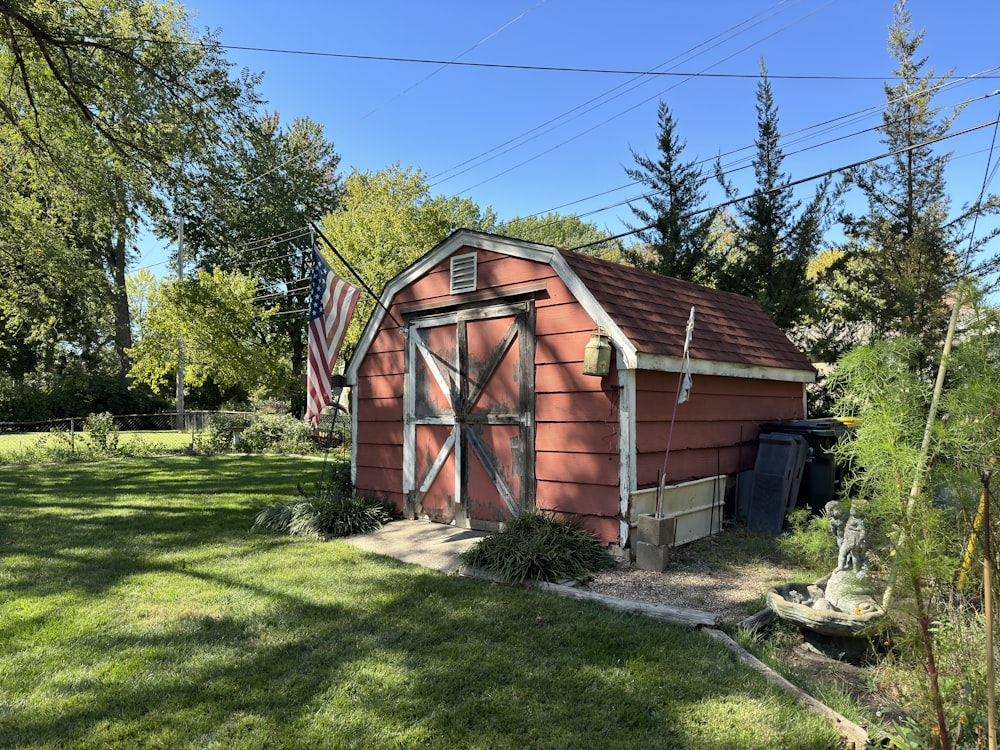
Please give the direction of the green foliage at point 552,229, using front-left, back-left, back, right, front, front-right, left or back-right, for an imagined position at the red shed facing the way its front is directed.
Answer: back-right

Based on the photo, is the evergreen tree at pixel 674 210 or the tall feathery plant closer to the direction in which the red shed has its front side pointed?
the tall feathery plant

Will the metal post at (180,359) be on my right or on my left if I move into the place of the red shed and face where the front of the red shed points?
on my right

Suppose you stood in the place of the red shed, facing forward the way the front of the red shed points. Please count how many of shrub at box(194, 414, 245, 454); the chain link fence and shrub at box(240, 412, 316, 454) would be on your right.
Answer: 3

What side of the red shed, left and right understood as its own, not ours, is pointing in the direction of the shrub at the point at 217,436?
right

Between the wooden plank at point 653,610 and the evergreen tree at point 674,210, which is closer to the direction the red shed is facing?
the wooden plank

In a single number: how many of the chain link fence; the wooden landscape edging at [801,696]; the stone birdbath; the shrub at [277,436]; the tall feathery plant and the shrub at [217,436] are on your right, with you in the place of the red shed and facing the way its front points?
3

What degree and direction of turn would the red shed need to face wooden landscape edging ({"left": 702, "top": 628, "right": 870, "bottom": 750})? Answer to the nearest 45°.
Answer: approximately 90° to its left

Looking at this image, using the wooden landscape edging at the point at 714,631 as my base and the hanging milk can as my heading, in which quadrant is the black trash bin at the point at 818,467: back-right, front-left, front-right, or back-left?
front-right

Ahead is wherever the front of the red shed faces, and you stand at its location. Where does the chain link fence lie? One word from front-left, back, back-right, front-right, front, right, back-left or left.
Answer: right

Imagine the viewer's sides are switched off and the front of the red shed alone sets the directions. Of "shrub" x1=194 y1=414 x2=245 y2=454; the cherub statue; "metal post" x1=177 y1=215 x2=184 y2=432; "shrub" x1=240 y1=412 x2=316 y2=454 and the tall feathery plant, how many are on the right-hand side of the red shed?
3

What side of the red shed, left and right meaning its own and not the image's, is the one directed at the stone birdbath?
left

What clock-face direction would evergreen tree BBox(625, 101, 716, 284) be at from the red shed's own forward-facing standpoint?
The evergreen tree is roughly at 5 o'clock from the red shed.

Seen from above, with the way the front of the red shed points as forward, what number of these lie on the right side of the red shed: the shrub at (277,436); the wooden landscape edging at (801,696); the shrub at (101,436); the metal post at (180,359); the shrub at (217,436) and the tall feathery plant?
4

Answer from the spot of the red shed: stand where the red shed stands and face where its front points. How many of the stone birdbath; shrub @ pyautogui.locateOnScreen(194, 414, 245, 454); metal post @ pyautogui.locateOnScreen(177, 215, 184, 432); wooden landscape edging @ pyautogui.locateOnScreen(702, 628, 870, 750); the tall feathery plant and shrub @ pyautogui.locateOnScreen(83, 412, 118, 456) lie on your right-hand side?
3

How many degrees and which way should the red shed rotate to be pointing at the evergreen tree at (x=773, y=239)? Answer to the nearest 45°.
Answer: approximately 180°
